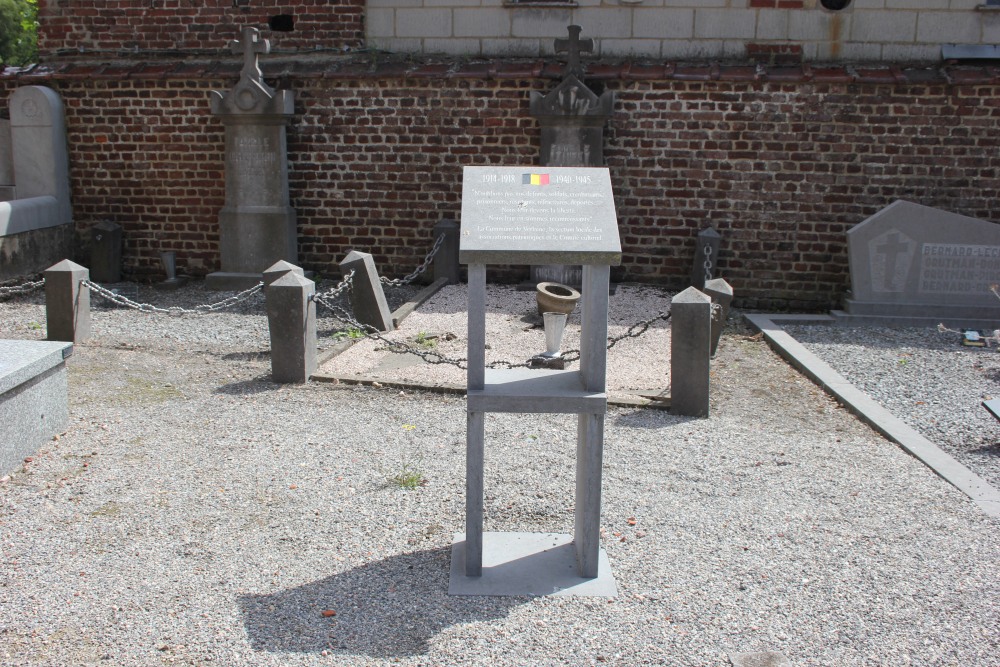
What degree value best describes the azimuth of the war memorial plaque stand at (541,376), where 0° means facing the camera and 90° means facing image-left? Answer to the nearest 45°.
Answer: approximately 0°

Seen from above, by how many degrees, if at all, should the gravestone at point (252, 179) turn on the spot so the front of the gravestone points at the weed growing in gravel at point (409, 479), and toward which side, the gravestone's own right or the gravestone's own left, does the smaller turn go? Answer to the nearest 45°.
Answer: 0° — it already faces it

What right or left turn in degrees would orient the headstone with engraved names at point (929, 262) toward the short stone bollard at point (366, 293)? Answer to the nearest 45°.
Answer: approximately 45° to its right

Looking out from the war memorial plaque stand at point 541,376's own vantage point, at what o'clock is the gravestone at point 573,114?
The gravestone is roughly at 6 o'clock from the war memorial plaque stand.

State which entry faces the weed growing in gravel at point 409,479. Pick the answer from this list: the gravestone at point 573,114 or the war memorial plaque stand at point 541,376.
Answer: the gravestone

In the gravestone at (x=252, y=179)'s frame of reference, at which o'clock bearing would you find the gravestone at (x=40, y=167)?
the gravestone at (x=40, y=167) is roughly at 4 o'clock from the gravestone at (x=252, y=179).
